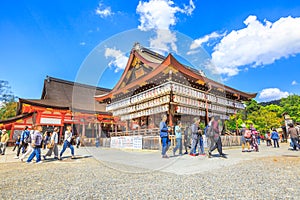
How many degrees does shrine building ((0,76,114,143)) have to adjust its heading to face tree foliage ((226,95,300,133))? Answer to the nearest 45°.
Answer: approximately 45° to its left

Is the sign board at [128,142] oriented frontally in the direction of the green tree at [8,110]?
no

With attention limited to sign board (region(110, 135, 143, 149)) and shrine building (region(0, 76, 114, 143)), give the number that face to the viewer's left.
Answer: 0

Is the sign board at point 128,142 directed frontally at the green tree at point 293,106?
no

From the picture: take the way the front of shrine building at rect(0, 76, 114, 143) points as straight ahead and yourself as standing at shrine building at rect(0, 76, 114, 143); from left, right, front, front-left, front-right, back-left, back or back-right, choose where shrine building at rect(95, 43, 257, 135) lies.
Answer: front

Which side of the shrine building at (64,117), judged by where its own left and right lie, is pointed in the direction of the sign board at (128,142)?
front

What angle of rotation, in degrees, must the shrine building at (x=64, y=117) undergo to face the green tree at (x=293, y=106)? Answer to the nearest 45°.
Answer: approximately 45° to its left

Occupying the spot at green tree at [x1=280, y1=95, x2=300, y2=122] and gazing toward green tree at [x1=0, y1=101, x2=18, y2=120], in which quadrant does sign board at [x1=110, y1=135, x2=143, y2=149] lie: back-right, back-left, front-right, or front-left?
front-left

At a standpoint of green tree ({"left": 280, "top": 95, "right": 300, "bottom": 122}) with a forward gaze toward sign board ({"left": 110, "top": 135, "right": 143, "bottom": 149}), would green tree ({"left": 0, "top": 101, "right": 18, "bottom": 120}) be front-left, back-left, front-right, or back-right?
front-right

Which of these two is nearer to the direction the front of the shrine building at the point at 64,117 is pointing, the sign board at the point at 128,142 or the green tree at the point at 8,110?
the sign board

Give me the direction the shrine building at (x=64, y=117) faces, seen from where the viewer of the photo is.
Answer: facing the viewer and to the right of the viewer

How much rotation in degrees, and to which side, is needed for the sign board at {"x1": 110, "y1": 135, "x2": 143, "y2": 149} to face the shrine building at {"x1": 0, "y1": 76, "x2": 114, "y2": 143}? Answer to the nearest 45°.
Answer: approximately 135° to its right

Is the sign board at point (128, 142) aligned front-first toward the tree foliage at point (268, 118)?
no

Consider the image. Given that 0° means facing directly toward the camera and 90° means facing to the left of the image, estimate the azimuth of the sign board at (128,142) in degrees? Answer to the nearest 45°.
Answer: approximately 0°
